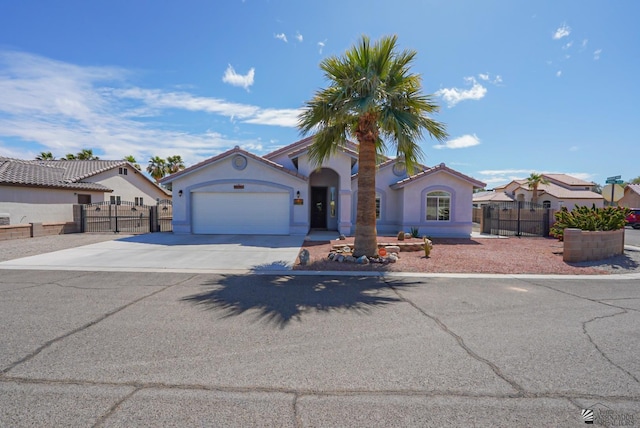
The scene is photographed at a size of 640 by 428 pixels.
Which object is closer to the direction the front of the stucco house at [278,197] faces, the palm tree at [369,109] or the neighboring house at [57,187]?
the palm tree

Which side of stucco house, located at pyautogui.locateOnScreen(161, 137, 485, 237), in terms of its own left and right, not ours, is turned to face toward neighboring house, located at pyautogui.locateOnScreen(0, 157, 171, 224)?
right

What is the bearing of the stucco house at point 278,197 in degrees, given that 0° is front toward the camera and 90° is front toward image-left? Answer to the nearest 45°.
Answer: approximately 0°

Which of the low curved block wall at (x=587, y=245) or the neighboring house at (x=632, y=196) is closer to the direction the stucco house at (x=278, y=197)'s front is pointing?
the low curved block wall

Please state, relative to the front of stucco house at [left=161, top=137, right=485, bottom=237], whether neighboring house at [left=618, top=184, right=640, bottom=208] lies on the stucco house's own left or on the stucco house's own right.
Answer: on the stucco house's own left

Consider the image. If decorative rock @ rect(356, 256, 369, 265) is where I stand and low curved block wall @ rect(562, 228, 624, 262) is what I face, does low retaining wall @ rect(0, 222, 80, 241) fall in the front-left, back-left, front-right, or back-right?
back-left

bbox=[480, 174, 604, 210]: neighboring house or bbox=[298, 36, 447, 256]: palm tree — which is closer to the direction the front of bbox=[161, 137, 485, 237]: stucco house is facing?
the palm tree

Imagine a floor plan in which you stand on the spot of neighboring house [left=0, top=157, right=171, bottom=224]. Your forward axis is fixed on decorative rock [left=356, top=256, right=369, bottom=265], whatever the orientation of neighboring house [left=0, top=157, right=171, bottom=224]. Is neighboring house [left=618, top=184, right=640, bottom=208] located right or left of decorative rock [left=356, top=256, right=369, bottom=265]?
left

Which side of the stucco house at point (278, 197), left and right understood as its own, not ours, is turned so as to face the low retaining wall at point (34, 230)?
right

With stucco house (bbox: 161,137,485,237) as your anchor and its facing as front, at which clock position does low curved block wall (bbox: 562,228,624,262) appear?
The low curved block wall is roughly at 10 o'clock from the stucco house.

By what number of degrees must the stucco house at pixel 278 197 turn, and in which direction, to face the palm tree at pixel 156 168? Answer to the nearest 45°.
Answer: approximately 135° to its right
